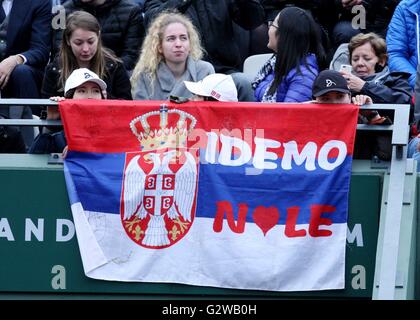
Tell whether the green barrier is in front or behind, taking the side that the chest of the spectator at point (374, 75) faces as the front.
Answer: in front

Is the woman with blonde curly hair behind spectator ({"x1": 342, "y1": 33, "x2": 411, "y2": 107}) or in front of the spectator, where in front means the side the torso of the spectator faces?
in front

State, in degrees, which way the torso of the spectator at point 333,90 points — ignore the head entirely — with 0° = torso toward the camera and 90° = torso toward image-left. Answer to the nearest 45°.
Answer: approximately 0°

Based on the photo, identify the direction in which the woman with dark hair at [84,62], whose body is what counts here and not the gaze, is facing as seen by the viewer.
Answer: toward the camera

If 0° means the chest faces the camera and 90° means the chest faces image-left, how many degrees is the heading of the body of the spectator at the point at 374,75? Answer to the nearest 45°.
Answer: approximately 45°

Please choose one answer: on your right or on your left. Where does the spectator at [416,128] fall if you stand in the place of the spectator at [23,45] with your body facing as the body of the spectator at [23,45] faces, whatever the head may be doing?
on your left

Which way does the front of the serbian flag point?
toward the camera

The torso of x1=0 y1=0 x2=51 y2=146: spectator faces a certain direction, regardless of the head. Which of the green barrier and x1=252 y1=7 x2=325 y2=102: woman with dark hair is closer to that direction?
the green barrier
